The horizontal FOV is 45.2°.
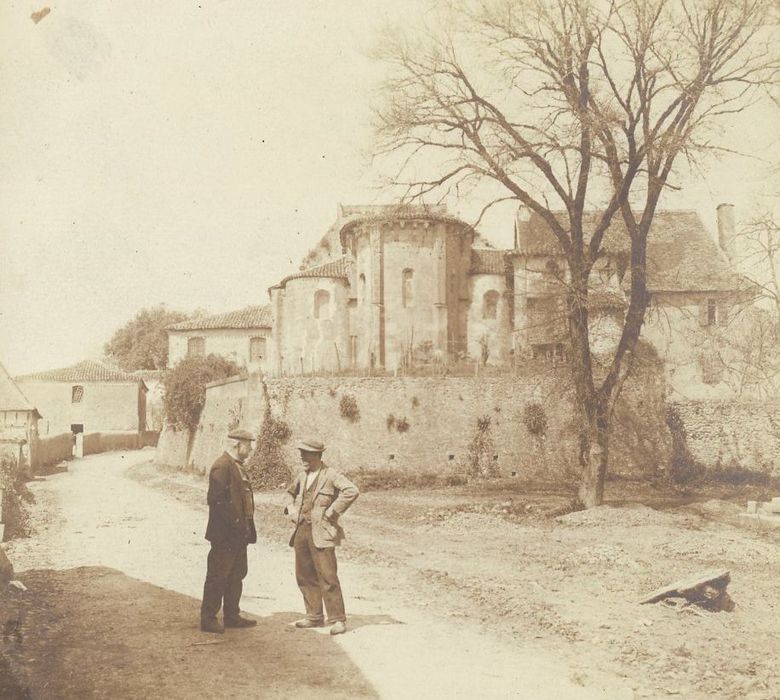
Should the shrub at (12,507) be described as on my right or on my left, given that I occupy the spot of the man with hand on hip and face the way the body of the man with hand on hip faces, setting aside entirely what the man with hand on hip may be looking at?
on my right

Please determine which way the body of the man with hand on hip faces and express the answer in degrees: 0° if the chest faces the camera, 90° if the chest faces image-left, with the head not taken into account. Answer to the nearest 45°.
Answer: approximately 45°

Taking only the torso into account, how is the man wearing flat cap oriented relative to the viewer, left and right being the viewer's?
facing to the right of the viewer

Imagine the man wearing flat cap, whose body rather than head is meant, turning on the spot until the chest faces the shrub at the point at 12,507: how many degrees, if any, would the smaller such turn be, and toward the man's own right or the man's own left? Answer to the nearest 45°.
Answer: approximately 135° to the man's own left

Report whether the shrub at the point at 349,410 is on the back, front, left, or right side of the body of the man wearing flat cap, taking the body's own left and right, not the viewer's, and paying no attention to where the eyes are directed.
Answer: left

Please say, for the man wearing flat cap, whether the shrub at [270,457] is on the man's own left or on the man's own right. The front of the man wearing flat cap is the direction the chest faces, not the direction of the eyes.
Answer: on the man's own left

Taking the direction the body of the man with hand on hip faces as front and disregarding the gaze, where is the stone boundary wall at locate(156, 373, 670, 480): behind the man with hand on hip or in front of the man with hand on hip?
behind

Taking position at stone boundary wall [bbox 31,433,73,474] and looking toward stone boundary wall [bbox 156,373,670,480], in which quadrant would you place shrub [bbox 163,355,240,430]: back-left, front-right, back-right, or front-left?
front-left

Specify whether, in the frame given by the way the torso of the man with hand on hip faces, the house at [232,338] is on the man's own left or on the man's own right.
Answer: on the man's own right

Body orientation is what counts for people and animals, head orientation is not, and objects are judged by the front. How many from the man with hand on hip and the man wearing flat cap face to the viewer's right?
1

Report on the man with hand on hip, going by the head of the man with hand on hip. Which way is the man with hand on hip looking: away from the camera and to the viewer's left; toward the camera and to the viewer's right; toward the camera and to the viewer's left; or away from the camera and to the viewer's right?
toward the camera and to the viewer's left
